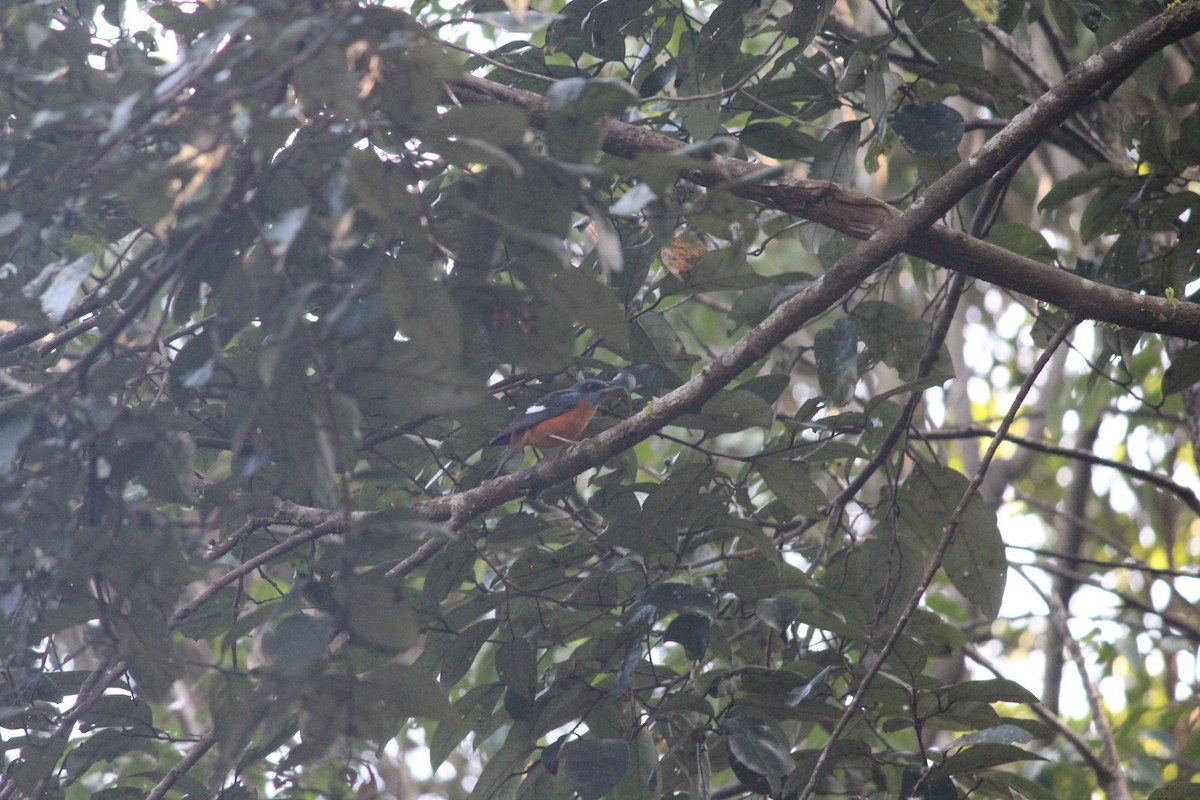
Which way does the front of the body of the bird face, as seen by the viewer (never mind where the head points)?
to the viewer's right

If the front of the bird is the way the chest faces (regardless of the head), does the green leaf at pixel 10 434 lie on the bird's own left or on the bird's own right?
on the bird's own right

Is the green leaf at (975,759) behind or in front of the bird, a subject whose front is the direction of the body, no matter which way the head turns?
in front

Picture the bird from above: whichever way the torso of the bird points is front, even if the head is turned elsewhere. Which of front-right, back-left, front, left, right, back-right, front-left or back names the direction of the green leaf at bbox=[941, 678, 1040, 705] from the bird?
front-right

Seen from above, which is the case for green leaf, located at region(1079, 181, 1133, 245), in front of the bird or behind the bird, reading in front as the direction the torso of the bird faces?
in front
